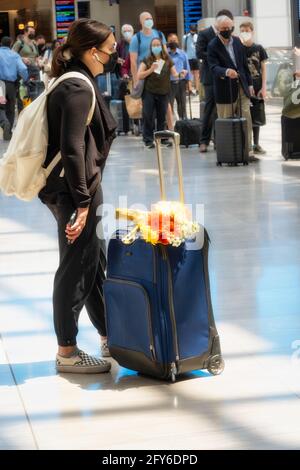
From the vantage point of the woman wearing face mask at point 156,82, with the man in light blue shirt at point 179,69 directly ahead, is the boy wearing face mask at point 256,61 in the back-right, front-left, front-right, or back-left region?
back-right

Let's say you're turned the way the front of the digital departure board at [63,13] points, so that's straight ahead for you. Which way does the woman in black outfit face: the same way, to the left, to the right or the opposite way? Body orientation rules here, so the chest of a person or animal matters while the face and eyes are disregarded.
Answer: to the left

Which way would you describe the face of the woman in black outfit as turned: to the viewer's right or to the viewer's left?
to the viewer's right

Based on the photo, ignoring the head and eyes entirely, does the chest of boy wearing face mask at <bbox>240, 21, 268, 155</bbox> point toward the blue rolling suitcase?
yes

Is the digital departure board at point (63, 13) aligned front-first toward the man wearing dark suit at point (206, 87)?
yes

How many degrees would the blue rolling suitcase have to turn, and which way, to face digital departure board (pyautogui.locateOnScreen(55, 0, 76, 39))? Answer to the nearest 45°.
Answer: approximately 135° to its right

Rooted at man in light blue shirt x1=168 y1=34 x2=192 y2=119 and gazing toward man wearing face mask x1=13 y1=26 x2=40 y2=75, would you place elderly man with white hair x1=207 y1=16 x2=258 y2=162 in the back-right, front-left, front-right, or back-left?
back-left

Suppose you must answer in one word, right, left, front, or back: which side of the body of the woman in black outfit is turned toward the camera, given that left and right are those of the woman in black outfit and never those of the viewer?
right

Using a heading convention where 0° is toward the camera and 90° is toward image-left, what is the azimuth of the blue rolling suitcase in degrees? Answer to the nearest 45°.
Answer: approximately 45°

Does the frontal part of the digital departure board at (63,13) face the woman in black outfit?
yes

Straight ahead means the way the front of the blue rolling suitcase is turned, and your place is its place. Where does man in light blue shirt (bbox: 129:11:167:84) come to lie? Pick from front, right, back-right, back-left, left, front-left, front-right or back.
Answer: back-right

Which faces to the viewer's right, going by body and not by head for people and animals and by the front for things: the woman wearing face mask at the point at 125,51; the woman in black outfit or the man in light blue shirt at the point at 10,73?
the woman in black outfit
